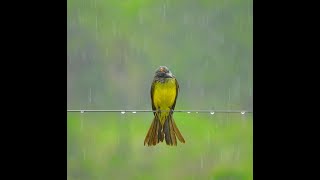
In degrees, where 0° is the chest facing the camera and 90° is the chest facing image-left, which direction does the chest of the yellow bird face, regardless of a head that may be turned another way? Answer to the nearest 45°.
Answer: approximately 0°
